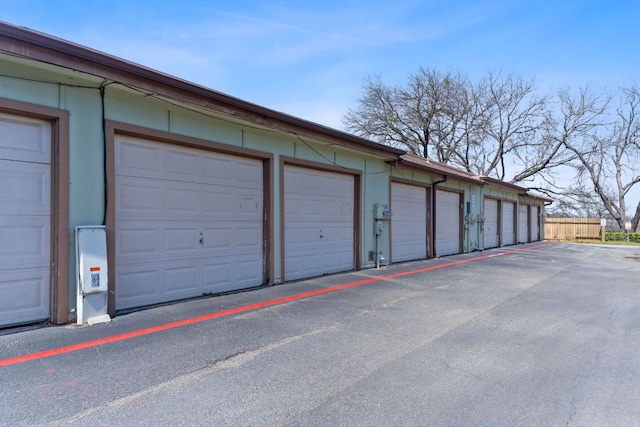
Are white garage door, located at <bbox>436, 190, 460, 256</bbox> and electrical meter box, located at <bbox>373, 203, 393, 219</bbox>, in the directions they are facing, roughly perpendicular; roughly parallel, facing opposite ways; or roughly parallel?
roughly parallel

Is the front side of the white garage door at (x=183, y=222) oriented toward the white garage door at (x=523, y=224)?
no

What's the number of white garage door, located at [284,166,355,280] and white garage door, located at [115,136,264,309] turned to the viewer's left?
0

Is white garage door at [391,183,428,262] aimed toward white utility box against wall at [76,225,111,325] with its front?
no

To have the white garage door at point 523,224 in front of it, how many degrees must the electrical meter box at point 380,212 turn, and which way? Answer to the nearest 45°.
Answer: approximately 90° to its left

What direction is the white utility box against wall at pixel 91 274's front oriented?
toward the camera

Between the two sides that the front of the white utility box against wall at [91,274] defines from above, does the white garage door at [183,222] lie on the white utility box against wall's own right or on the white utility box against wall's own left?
on the white utility box against wall's own left

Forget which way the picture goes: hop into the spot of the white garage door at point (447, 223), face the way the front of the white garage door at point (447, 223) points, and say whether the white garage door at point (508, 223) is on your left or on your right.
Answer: on your left

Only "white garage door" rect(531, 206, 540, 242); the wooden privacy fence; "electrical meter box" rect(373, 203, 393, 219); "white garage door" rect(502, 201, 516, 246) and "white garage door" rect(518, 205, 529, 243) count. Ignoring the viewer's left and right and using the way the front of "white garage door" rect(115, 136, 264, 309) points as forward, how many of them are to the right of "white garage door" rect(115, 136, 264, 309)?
0

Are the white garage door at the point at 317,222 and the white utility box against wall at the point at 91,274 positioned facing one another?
no

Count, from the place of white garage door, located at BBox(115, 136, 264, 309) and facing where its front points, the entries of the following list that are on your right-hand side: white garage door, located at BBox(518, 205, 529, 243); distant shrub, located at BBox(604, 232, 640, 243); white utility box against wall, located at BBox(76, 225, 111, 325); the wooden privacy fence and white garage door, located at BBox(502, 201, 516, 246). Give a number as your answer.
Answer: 1

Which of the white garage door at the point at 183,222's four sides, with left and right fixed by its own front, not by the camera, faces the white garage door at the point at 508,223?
left

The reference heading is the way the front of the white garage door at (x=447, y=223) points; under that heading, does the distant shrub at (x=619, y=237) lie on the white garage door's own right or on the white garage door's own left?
on the white garage door's own left

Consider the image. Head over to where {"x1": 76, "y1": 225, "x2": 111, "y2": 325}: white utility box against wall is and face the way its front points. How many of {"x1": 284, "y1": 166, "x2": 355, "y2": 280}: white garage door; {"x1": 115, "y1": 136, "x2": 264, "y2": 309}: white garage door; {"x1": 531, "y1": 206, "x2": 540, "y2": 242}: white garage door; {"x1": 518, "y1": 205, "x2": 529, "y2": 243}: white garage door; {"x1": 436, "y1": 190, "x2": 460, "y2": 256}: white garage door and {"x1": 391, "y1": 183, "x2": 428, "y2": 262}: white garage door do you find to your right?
0

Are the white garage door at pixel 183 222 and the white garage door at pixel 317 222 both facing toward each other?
no

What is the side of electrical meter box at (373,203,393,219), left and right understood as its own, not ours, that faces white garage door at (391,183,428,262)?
left

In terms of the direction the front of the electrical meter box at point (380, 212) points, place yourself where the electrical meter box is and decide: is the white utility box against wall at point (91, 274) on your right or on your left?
on your right

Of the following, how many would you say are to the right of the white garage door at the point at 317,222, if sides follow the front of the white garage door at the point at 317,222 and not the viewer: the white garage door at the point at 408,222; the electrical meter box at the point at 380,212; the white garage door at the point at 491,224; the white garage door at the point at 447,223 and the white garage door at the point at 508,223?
0

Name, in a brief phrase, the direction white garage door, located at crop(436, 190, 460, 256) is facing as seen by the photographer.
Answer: facing the viewer and to the right of the viewer

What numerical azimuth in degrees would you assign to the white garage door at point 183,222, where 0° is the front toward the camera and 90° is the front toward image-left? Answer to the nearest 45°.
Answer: approximately 315°

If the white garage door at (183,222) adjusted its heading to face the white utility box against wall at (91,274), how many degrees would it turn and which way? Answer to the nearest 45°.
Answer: approximately 90° to its right

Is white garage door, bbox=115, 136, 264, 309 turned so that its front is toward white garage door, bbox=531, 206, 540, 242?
no
